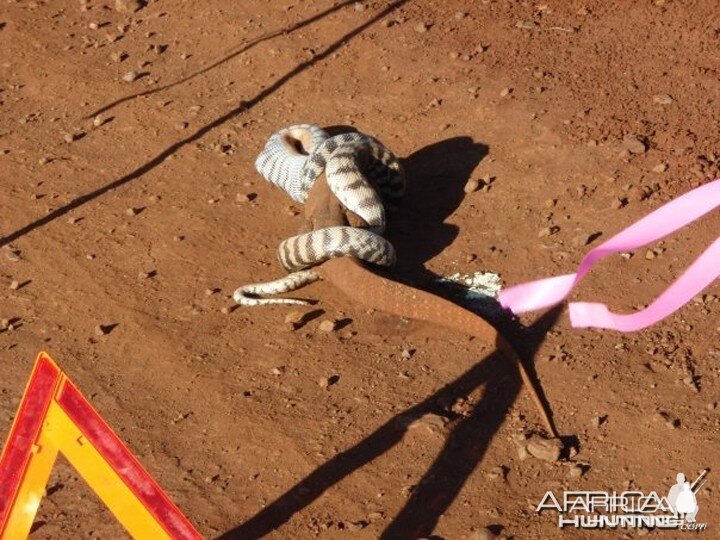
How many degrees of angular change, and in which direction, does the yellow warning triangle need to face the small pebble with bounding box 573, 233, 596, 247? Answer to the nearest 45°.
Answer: approximately 135° to its left

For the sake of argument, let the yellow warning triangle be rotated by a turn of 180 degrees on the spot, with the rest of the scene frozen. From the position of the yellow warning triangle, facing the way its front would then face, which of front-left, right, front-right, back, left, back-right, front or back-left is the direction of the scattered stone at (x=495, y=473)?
right

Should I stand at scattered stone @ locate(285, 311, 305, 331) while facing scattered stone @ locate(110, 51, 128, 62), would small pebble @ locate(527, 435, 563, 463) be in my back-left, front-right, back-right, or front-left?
back-right

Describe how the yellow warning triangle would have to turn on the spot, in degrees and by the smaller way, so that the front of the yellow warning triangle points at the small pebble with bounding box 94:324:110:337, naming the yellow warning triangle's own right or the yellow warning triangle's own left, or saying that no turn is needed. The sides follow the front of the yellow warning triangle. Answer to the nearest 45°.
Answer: approximately 180°

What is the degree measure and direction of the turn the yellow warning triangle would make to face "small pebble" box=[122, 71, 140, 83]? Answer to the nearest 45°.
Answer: approximately 180°

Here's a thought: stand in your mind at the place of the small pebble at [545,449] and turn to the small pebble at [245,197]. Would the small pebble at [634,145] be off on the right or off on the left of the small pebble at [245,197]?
right

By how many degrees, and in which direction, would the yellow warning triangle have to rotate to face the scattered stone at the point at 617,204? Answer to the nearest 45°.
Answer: approximately 135° to its left

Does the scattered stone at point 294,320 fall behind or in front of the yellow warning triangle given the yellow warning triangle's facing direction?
behind

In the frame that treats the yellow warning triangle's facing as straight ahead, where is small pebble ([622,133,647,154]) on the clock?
The small pebble is roughly at 8 o'clock from the yellow warning triangle.

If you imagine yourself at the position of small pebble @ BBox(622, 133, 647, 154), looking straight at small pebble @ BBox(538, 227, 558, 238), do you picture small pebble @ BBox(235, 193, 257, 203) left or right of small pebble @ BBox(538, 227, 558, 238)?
right

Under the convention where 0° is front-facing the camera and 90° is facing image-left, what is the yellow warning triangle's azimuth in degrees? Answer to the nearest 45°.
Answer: approximately 0°

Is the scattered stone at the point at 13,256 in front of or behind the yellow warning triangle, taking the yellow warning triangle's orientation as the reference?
behind

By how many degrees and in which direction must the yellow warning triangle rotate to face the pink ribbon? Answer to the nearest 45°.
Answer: approximately 90° to its left

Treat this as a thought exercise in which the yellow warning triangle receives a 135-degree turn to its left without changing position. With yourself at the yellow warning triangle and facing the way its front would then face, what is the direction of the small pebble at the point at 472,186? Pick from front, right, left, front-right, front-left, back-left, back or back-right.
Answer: front

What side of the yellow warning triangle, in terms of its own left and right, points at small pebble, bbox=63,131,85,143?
back
